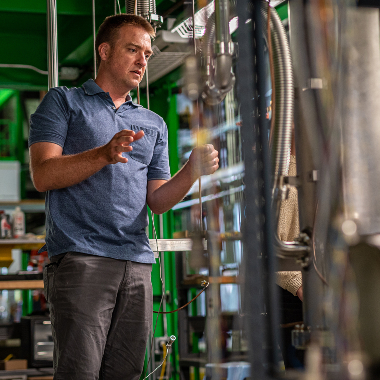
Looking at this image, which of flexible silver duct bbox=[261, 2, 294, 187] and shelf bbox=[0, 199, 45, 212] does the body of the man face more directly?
the flexible silver duct

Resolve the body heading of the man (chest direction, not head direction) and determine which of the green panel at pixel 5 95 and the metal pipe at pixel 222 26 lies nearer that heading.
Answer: the metal pipe

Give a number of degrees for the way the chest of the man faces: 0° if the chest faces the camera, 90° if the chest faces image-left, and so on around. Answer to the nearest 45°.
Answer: approximately 315°

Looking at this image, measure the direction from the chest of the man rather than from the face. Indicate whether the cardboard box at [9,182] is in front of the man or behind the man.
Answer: behind

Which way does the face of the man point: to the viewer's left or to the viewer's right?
to the viewer's right
